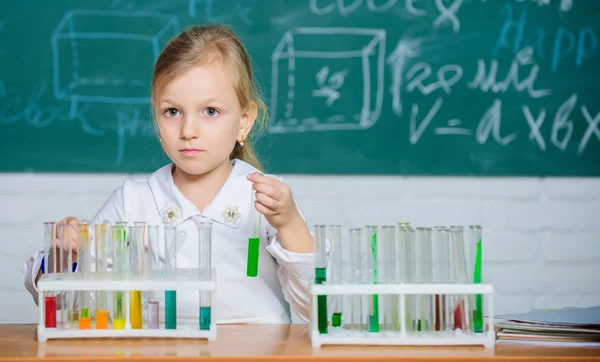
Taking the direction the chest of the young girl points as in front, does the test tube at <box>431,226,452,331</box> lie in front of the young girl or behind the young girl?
in front

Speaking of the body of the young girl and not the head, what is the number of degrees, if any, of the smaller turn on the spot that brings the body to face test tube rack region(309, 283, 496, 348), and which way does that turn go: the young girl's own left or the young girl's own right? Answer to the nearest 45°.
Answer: approximately 45° to the young girl's own left

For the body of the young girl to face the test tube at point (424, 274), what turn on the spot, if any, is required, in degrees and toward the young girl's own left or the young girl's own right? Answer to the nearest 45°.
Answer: approximately 45° to the young girl's own left

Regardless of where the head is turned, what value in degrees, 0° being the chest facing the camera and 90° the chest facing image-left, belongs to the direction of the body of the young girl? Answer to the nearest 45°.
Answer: approximately 0°

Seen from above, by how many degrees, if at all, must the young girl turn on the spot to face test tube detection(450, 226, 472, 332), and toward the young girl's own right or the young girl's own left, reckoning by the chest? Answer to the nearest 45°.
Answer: approximately 45° to the young girl's own left

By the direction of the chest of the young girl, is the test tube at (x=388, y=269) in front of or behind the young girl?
in front
